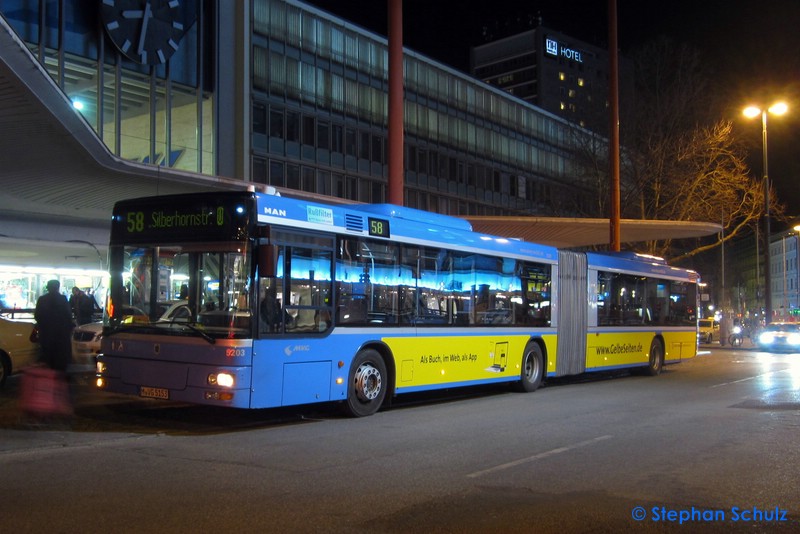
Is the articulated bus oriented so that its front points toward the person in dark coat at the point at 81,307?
no

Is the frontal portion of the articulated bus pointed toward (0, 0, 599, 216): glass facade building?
no

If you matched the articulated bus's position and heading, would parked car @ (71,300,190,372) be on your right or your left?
on your right

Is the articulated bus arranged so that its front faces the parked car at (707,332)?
no

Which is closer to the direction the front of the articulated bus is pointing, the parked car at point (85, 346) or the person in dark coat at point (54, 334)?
the person in dark coat

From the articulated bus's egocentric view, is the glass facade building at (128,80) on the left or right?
on its right

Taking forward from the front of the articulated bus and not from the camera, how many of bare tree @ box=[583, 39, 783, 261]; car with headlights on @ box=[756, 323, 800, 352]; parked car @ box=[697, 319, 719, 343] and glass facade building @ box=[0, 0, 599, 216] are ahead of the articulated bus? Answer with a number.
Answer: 0

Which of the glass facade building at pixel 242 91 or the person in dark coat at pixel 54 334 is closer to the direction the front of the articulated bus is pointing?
the person in dark coat

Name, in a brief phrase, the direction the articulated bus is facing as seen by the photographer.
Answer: facing the viewer and to the left of the viewer
